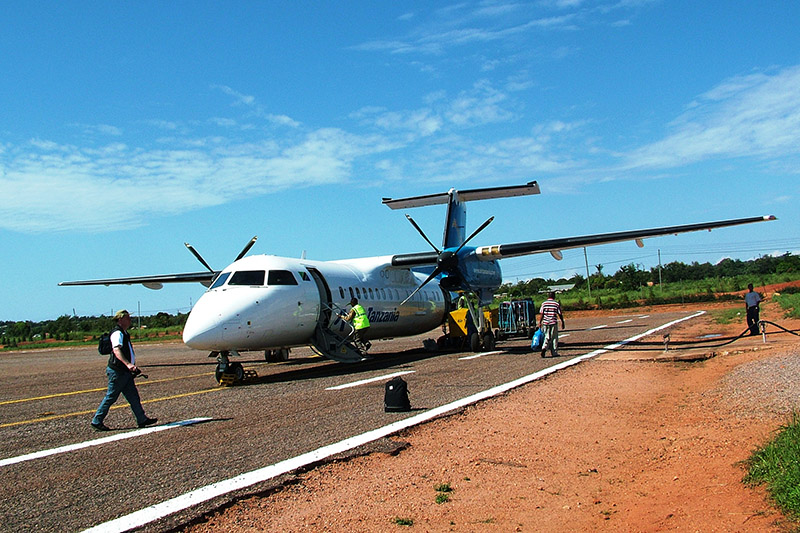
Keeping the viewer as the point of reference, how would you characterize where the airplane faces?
facing the viewer and to the left of the viewer

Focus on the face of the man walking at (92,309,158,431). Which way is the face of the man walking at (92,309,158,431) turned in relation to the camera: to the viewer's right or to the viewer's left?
to the viewer's right

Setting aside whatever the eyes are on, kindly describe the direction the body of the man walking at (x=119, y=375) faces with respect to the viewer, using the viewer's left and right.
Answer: facing to the right of the viewer

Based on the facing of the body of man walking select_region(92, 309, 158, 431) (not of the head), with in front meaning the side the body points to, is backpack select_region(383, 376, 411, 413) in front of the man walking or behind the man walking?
in front

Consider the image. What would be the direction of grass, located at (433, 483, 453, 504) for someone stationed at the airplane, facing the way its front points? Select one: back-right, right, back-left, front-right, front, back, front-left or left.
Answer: front-left

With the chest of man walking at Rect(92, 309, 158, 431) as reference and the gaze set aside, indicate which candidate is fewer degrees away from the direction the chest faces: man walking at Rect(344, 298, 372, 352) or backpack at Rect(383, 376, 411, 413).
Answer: the backpack

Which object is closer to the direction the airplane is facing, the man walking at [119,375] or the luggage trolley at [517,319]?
the man walking

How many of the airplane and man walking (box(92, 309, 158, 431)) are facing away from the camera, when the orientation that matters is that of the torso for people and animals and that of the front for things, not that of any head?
0
